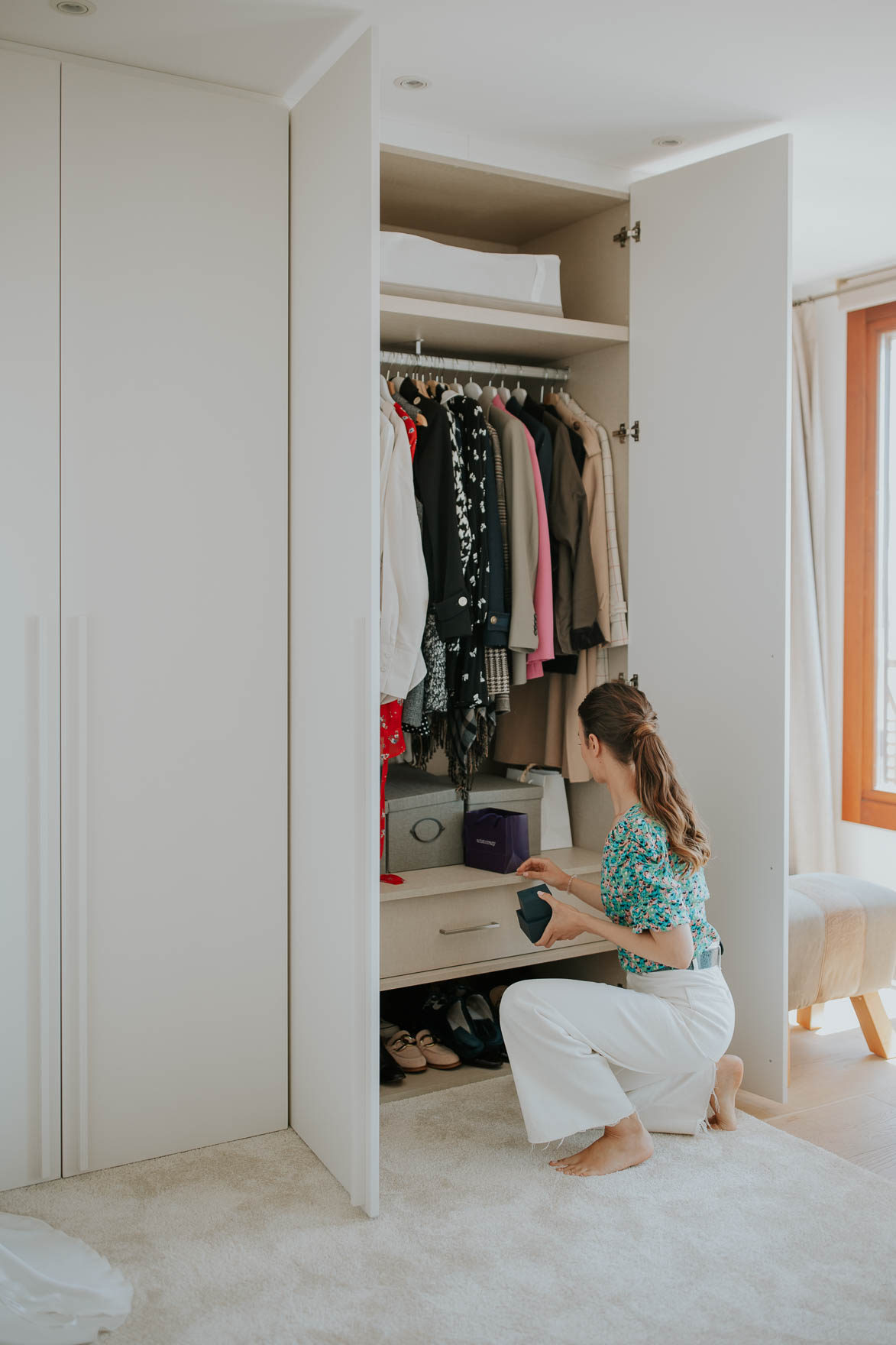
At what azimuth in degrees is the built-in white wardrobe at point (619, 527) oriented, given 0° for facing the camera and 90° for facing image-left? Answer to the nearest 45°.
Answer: approximately 315°

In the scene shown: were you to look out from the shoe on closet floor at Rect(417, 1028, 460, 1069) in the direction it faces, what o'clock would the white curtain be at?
The white curtain is roughly at 9 o'clock from the shoe on closet floor.

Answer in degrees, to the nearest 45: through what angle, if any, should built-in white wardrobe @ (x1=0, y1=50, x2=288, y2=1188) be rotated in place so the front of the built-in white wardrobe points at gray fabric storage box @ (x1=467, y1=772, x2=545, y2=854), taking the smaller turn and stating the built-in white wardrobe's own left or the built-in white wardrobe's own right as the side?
approximately 90° to the built-in white wardrobe's own left

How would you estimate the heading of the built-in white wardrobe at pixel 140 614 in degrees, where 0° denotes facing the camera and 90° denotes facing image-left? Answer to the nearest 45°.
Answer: approximately 315°
